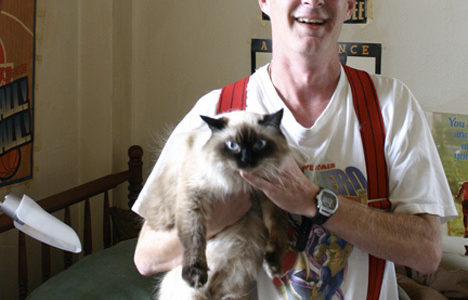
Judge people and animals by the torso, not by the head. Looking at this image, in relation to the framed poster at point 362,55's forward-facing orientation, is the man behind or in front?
in front

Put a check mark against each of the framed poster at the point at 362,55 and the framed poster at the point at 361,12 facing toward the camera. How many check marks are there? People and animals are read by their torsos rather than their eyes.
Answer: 2

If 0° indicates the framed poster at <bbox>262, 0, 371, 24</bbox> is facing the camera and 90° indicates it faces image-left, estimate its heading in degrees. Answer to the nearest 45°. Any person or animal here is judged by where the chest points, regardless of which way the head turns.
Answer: approximately 0°

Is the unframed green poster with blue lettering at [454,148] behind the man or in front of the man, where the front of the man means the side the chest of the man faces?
behind
